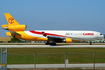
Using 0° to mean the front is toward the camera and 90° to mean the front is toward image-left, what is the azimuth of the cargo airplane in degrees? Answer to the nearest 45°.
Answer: approximately 270°
